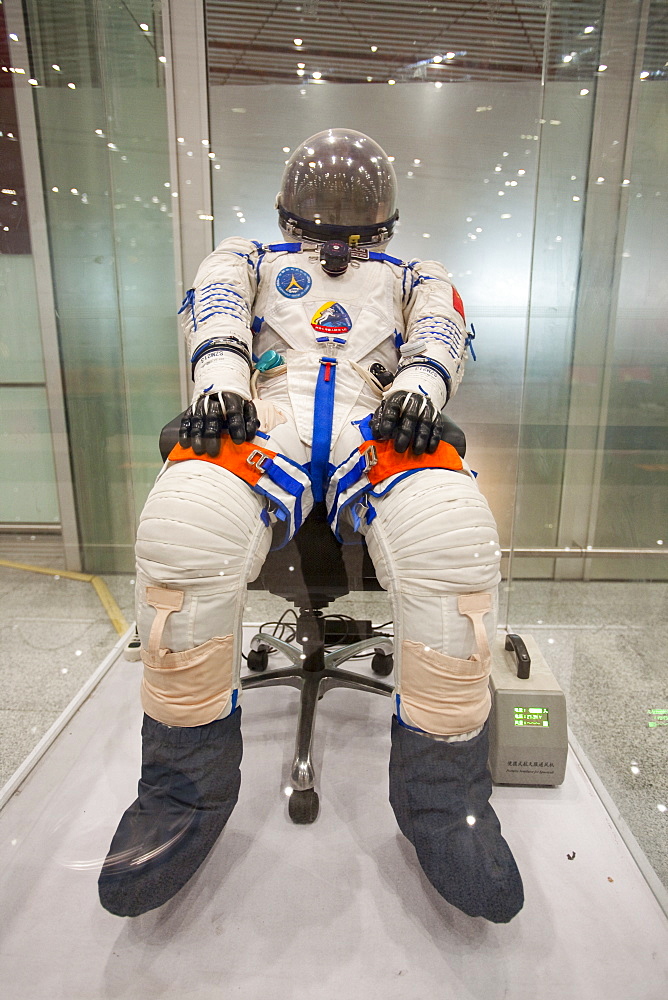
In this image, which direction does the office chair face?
toward the camera

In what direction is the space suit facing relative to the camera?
toward the camera
